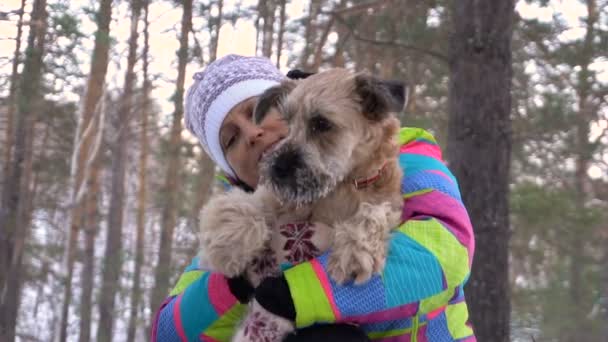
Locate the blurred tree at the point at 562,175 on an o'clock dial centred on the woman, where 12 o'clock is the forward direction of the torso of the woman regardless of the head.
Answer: The blurred tree is roughly at 7 o'clock from the woman.

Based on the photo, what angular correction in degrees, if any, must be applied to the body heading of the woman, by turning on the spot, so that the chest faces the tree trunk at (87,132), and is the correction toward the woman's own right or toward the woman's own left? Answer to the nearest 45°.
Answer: approximately 135° to the woman's own right

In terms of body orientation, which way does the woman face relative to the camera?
toward the camera

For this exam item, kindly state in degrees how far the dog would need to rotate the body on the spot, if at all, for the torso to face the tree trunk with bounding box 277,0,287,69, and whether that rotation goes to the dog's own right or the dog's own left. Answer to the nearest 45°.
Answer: approximately 135° to the dog's own right

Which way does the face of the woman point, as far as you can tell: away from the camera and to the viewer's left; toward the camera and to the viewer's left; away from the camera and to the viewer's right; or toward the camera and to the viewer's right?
toward the camera and to the viewer's right

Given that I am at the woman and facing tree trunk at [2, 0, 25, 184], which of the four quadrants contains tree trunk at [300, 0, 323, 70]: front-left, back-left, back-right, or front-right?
front-right

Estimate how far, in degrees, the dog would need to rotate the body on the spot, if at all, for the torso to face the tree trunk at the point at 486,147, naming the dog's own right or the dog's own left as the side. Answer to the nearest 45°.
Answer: approximately 180°

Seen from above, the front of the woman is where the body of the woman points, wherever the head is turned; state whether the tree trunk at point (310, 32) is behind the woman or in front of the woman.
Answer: behind

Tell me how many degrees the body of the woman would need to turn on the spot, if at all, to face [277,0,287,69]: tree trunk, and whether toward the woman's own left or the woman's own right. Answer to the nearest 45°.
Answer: approximately 180°

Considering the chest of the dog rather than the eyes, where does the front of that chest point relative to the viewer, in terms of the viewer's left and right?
facing the viewer and to the left of the viewer

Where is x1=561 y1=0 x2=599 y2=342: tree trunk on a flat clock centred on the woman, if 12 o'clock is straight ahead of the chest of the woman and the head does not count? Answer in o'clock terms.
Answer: The tree trunk is roughly at 7 o'clock from the woman.

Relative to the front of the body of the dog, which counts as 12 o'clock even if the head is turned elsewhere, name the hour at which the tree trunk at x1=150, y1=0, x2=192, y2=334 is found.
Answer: The tree trunk is roughly at 4 o'clock from the dog.

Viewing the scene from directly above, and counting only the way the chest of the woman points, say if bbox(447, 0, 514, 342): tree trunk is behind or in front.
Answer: behind
